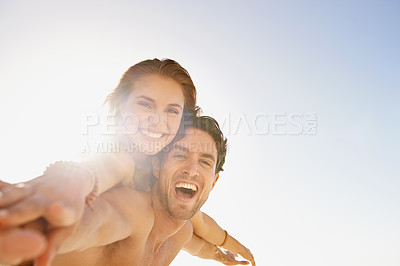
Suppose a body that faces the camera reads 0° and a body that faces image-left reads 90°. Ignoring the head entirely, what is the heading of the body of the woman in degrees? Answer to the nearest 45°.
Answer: approximately 0°
